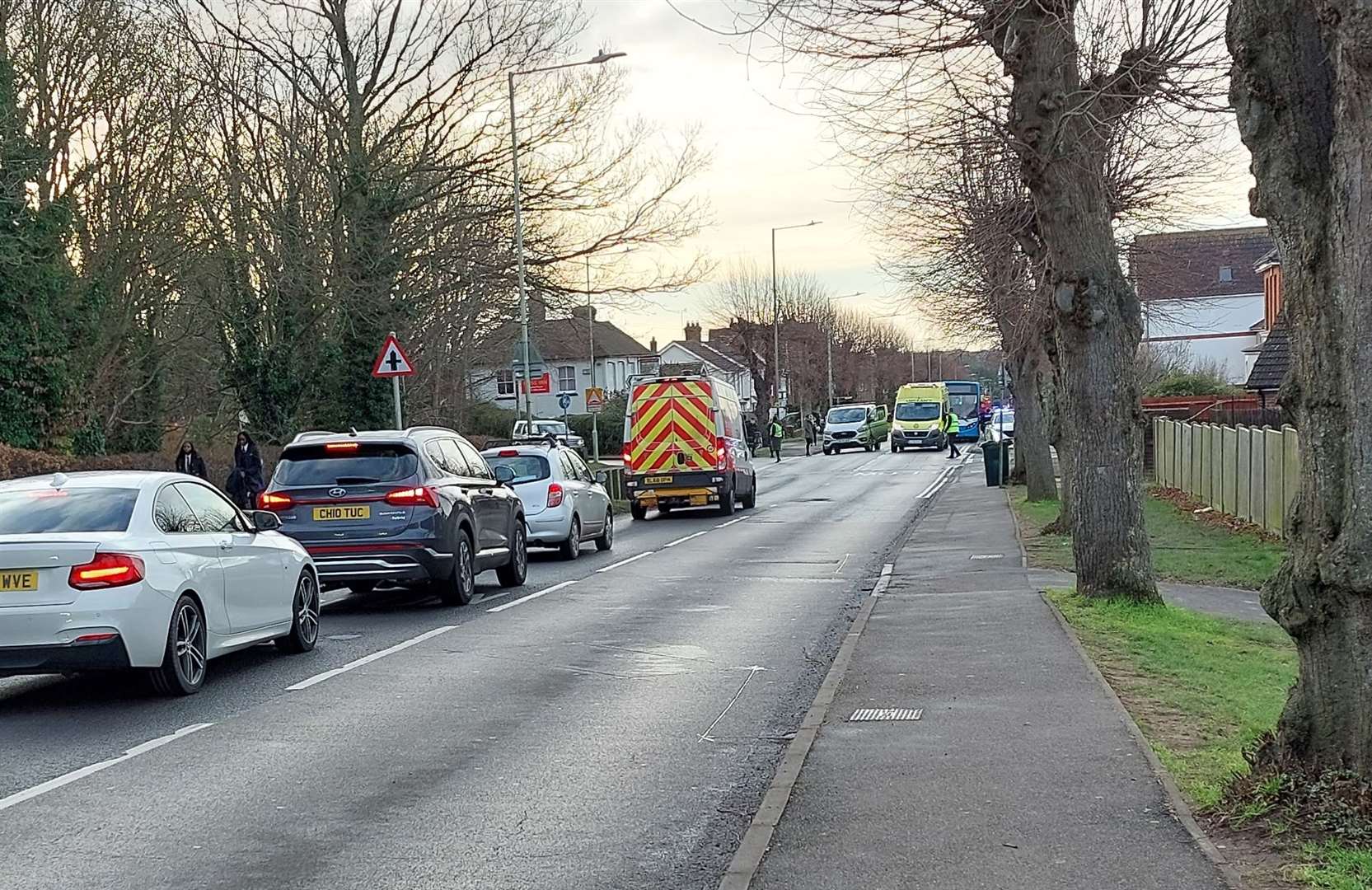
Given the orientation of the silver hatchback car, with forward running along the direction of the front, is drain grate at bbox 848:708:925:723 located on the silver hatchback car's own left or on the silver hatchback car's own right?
on the silver hatchback car's own right

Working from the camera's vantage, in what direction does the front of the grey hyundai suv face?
facing away from the viewer and to the right of the viewer

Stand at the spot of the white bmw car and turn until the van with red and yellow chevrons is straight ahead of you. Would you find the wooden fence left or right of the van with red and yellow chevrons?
right

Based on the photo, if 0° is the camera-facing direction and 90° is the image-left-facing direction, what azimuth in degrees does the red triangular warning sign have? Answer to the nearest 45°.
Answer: approximately 0°

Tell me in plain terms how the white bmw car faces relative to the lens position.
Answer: facing away from the viewer and to the right of the viewer

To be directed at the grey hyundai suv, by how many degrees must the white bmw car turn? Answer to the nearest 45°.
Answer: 0° — it already faces it

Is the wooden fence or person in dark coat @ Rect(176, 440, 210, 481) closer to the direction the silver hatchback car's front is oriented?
the wooden fence

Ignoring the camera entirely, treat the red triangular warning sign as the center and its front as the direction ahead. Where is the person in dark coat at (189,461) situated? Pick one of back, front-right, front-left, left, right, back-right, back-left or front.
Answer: back-right

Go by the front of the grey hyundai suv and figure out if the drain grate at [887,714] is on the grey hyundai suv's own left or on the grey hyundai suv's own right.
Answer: on the grey hyundai suv's own right

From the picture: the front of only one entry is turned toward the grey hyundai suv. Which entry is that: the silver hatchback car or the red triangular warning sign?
the red triangular warning sign
